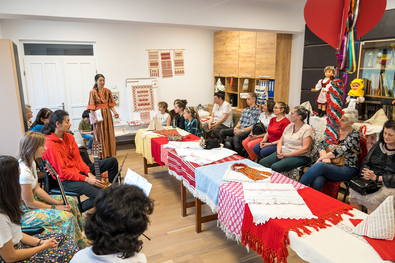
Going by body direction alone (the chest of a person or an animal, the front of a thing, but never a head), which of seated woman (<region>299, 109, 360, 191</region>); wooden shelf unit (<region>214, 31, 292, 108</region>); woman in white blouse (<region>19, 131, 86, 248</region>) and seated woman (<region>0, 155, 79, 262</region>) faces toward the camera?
the wooden shelf unit

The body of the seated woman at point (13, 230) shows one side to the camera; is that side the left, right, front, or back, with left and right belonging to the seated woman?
right

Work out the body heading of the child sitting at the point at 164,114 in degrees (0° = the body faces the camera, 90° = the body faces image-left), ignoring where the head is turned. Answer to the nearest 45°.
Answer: approximately 45°

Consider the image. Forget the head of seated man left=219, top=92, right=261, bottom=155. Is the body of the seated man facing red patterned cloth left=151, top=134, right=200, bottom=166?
yes

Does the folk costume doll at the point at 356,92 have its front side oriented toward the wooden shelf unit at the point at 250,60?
no

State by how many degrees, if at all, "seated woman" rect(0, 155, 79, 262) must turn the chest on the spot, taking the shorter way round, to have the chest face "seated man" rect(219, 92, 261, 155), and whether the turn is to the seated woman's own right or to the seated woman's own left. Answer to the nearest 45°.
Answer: approximately 45° to the seated woman's own left

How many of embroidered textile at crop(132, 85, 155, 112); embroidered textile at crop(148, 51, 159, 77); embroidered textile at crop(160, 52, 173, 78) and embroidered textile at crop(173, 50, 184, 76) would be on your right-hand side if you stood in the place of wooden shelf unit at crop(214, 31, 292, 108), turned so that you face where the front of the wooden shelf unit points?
4

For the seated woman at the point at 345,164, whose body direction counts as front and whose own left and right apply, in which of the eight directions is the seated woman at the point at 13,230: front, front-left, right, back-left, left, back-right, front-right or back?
front-left

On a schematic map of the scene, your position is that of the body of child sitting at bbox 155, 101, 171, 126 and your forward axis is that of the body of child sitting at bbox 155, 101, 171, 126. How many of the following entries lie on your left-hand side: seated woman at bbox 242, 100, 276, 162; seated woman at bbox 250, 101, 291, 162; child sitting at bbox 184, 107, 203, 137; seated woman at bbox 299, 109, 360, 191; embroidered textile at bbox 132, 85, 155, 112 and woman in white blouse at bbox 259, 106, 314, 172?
5

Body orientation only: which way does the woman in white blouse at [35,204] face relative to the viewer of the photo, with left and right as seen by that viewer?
facing to the right of the viewer

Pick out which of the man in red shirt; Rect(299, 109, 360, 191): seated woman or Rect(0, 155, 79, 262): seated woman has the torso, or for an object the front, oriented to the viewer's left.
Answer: Rect(299, 109, 360, 191): seated woman

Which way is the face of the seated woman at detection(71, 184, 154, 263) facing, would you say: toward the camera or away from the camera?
away from the camera

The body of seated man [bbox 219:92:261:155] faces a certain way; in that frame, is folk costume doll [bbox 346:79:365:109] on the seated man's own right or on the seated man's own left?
on the seated man's own left

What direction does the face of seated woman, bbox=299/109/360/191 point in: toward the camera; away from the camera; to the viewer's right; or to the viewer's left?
to the viewer's left

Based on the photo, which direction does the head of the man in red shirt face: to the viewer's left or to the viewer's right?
to the viewer's right

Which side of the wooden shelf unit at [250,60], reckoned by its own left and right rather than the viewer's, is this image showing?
front

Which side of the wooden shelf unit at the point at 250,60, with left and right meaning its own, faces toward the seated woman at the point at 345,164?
front

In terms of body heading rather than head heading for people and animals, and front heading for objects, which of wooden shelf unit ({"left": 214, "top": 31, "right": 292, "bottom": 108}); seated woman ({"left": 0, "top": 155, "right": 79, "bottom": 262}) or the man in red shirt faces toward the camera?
the wooden shelf unit

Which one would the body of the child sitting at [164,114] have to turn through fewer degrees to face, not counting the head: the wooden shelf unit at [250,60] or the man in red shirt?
the man in red shirt

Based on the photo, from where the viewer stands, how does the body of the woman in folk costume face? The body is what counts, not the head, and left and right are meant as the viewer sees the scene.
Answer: facing the viewer and to the right of the viewer

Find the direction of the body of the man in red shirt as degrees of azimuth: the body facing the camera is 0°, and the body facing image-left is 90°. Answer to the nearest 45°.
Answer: approximately 270°

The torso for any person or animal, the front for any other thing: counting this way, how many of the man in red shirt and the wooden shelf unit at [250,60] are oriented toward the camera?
1
